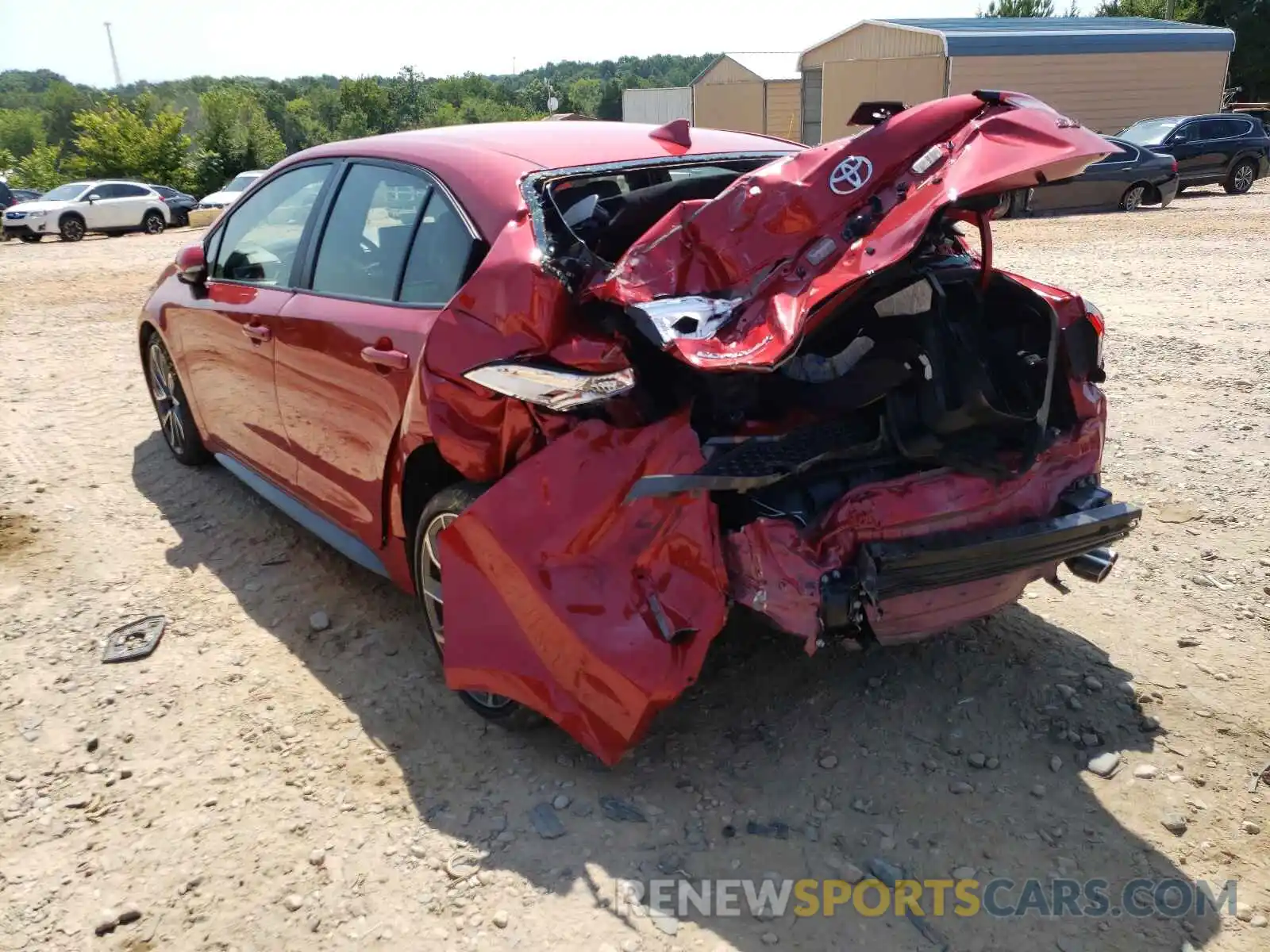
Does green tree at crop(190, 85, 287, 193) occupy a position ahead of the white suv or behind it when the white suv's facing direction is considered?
behind

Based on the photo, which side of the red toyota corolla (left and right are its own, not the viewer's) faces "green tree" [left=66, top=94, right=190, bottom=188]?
front

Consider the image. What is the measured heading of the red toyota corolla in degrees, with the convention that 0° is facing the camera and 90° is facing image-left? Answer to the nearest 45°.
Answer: approximately 135°

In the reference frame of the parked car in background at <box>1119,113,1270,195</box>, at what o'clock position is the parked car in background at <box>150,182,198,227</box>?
the parked car in background at <box>150,182,198,227</box> is roughly at 1 o'clock from the parked car in background at <box>1119,113,1270,195</box>.

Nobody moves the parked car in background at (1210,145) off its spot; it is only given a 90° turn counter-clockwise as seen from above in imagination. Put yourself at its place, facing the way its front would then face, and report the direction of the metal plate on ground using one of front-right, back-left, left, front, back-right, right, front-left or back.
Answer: front-right

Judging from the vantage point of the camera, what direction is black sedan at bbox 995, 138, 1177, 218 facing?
facing to the left of the viewer

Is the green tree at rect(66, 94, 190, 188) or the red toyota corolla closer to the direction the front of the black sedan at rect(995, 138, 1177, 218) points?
the green tree

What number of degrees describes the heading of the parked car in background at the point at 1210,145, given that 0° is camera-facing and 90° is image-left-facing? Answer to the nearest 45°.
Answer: approximately 45°

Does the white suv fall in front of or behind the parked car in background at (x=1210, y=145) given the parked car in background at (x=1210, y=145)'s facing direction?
in front

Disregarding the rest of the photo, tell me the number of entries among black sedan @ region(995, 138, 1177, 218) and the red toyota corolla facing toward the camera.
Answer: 0
